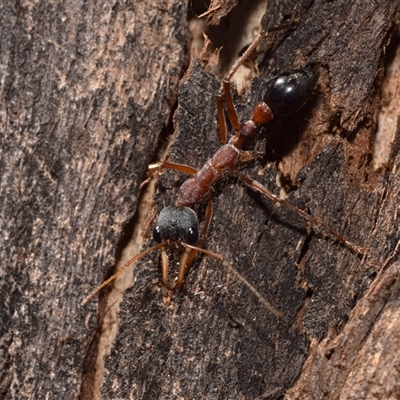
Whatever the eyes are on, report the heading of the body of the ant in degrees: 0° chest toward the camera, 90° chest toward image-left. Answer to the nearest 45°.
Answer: approximately 45°
